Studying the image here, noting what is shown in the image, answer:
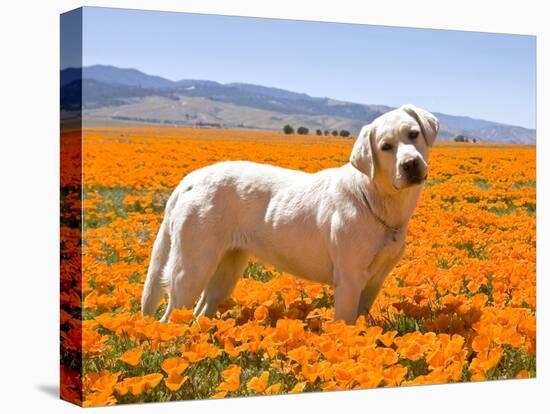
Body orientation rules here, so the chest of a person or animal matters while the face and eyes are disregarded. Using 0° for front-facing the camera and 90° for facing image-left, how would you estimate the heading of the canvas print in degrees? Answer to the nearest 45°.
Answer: approximately 315°
